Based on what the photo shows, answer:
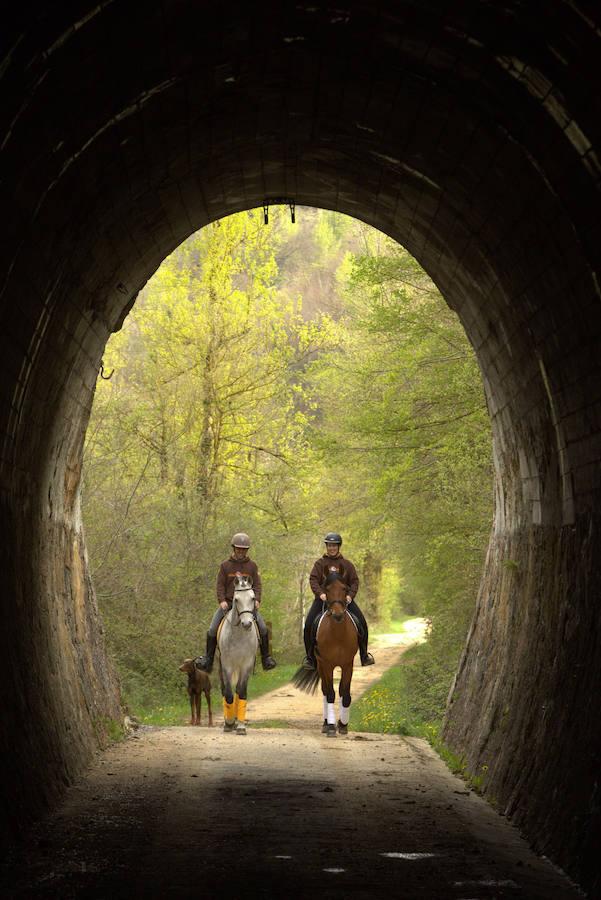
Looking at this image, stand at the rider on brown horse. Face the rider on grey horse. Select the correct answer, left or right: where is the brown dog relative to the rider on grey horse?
right

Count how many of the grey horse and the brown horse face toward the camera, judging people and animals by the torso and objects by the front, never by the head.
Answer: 2

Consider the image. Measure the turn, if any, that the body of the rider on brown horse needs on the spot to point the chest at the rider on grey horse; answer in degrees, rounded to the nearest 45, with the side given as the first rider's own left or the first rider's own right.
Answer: approximately 90° to the first rider's own right

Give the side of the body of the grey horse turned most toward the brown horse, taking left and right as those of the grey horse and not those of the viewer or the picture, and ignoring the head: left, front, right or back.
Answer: left

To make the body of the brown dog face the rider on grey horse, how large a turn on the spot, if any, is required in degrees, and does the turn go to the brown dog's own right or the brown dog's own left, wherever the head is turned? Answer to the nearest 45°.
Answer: approximately 45° to the brown dog's own left

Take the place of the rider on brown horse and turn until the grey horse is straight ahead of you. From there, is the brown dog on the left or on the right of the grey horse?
right

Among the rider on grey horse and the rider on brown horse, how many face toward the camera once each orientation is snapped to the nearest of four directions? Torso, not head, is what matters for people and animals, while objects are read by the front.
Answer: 2

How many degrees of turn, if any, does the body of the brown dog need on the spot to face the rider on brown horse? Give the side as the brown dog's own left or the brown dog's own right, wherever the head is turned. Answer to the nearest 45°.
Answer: approximately 90° to the brown dog's own left
